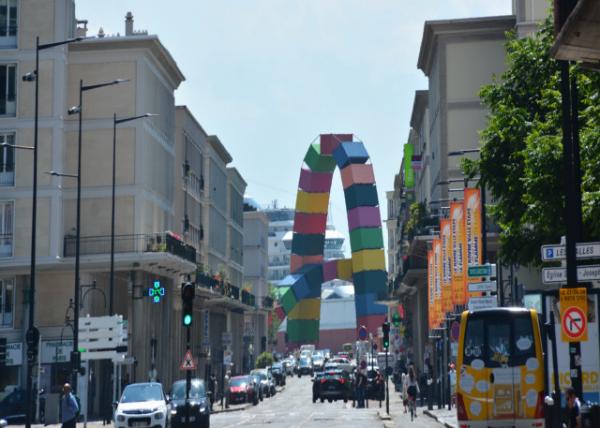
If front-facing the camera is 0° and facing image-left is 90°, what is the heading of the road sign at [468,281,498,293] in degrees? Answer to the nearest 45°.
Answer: approximately 0°

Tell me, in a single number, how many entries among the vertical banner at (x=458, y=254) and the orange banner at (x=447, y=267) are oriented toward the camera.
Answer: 2

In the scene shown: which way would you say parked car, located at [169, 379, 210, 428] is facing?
toward the camera

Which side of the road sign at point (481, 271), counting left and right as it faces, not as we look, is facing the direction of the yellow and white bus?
front

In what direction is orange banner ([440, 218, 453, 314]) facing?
toward the camera

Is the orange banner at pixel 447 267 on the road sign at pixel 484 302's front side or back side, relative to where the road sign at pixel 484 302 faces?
on the back side

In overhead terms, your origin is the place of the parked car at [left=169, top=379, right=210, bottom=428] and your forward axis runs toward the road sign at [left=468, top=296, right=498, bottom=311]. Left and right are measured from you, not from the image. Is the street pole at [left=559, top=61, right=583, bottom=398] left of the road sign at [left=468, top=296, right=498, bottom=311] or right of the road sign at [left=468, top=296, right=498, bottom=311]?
right
